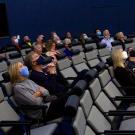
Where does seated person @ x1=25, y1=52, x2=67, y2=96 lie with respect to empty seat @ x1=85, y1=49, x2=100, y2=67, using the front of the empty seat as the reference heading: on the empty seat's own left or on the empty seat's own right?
on the empty seat's own right

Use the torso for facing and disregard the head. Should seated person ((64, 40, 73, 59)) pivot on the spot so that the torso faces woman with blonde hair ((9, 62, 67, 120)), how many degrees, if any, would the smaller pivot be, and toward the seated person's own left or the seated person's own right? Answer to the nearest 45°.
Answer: approximately 45° to the seated person's own right

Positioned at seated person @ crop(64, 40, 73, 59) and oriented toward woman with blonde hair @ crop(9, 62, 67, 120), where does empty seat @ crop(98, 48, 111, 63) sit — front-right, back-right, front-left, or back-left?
back-left
